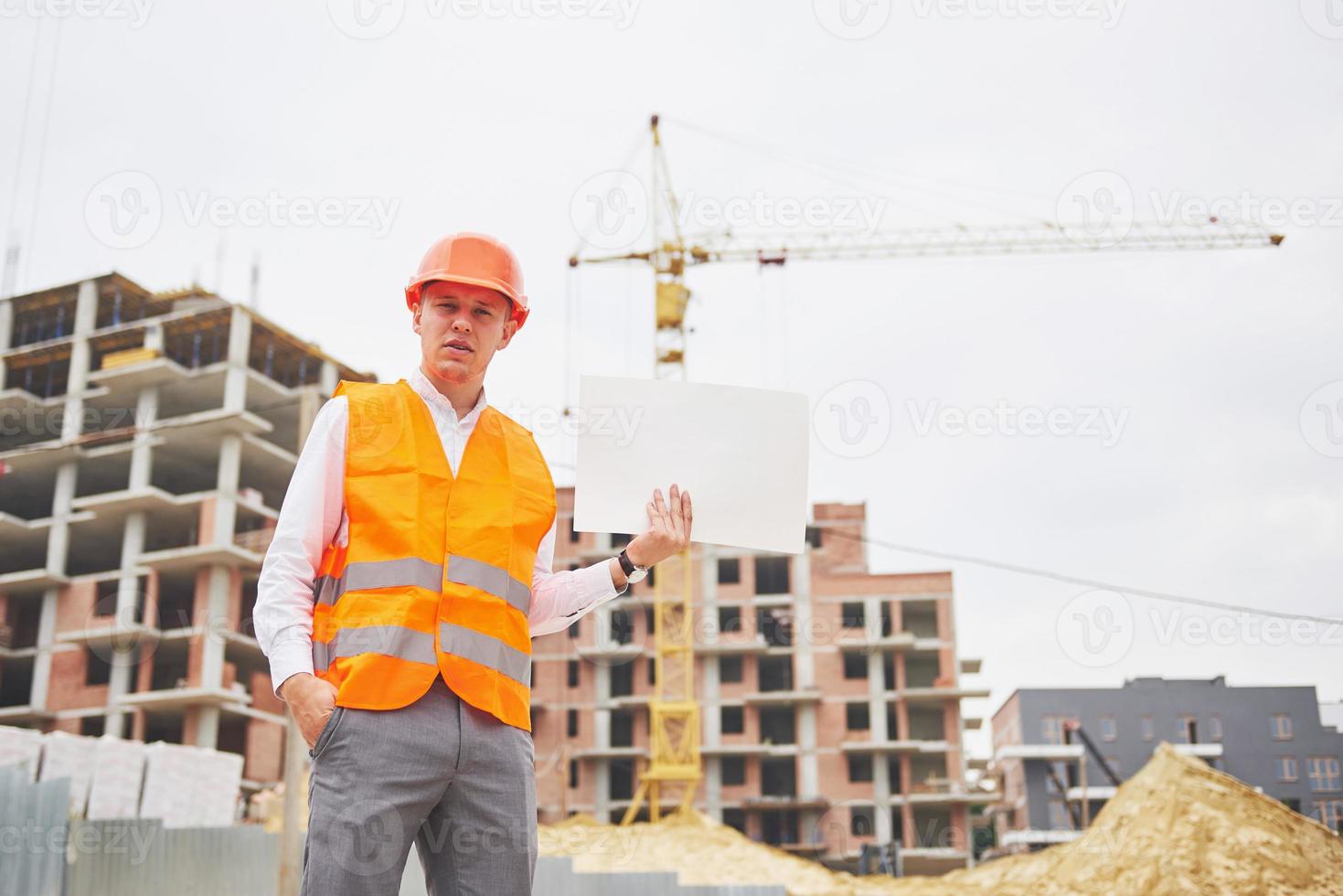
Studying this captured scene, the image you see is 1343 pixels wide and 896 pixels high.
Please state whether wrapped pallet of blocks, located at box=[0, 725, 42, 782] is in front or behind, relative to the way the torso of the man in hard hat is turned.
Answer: behind

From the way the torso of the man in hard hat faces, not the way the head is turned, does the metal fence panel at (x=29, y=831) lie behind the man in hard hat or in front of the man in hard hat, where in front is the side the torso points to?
behind

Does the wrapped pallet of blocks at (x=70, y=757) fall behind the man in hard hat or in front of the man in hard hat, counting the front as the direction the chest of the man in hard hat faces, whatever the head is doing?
behind

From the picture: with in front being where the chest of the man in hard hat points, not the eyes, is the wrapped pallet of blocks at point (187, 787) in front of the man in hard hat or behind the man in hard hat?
behind

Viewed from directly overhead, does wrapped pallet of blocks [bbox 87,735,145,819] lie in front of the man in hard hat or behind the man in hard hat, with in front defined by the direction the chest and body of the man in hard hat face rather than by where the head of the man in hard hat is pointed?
behind

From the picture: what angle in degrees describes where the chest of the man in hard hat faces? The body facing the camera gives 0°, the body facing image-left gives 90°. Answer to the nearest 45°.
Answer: approximately 0°

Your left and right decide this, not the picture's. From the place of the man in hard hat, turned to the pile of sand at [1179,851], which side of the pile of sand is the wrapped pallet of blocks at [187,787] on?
left

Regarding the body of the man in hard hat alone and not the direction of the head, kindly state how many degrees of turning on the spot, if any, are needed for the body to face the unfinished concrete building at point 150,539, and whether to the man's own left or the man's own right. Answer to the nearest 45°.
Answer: approximately 180°

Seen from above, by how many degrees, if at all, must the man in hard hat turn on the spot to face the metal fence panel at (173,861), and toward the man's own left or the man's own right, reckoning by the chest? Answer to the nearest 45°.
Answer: approximately 180°
